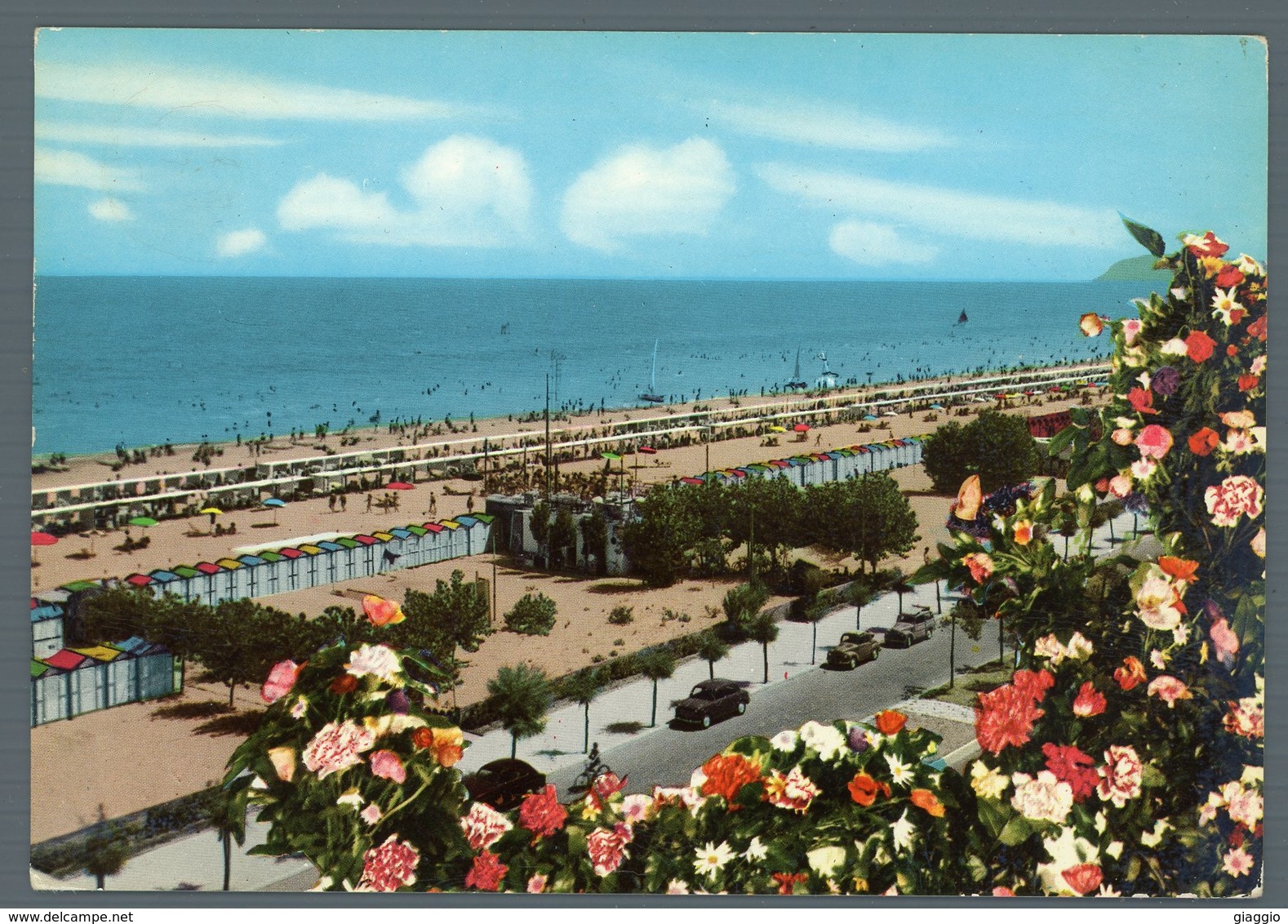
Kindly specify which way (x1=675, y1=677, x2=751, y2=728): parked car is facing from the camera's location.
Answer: facing the viewer and to the left of the viewer

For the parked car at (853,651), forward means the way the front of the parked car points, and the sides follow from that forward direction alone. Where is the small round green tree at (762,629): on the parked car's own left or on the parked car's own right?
on the parked car's own right

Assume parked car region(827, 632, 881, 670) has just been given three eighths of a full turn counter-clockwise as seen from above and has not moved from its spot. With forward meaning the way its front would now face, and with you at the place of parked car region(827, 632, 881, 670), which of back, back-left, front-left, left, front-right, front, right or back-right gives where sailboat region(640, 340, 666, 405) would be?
back-left

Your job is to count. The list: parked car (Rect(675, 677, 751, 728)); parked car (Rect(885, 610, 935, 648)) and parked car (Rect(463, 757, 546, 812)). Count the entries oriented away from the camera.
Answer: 0

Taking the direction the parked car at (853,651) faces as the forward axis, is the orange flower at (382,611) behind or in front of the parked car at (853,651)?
in front

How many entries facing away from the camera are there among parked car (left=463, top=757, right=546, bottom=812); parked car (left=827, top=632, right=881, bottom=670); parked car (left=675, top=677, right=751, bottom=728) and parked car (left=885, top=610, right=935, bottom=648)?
0

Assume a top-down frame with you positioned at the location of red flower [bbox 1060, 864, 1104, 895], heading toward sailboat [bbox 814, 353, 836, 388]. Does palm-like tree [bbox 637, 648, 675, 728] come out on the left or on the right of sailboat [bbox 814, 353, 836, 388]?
left

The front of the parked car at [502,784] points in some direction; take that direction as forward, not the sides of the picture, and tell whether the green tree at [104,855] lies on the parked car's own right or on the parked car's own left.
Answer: on the parked car's own right

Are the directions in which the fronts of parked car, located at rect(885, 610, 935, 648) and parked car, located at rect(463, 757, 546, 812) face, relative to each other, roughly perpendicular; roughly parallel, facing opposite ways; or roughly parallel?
roughly parallel

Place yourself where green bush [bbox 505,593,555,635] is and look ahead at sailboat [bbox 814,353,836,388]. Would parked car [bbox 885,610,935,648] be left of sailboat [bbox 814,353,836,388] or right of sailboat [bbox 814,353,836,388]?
right

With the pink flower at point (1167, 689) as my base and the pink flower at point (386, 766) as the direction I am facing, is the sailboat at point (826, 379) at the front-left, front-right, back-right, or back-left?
front-right

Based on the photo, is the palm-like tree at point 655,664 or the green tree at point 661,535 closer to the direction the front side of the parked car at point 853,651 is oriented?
the palm-like tree

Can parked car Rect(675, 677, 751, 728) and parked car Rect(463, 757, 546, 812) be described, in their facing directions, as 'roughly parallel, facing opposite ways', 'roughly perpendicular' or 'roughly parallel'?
roughly parallel

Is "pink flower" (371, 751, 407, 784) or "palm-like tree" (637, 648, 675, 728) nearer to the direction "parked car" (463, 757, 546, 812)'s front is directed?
the pink flower

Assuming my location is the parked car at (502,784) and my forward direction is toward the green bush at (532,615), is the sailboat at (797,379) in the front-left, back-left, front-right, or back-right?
front-right

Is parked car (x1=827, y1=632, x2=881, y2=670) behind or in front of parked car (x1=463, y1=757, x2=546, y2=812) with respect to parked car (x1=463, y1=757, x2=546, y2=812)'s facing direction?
behind

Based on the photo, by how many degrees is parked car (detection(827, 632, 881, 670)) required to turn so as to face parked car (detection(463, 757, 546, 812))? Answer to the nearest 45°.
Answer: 0° — it already faces it

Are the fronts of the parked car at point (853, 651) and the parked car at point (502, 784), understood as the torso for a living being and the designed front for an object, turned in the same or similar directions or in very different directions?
same or similar directions
